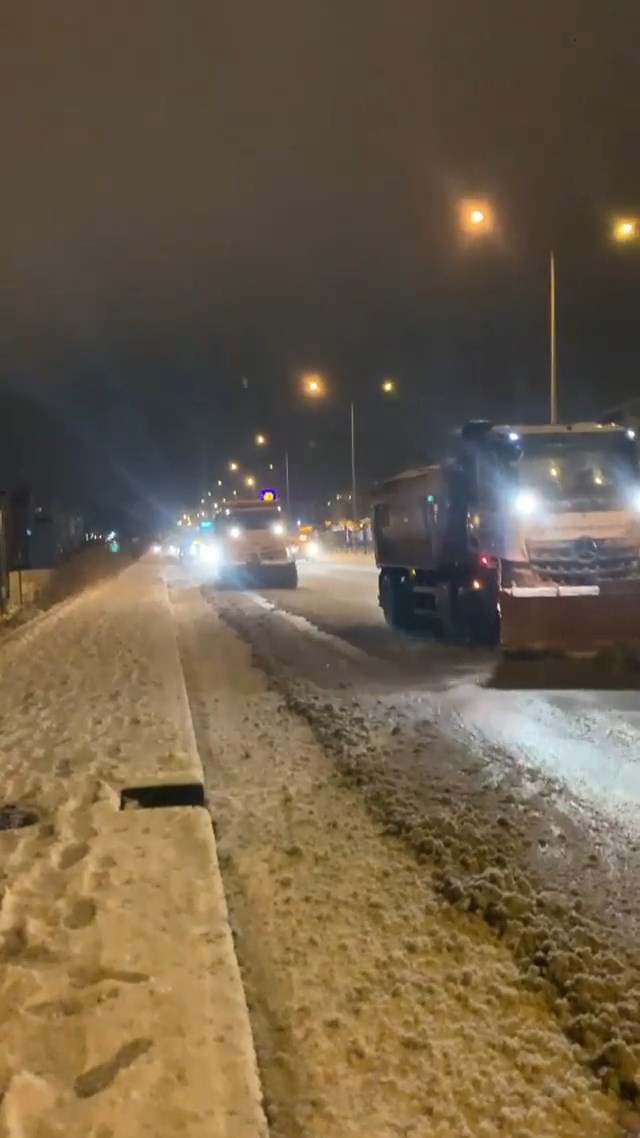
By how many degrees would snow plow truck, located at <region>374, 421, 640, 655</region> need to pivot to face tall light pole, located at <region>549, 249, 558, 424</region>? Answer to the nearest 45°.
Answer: approximately 135° to its left

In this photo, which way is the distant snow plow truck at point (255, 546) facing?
toward the camera

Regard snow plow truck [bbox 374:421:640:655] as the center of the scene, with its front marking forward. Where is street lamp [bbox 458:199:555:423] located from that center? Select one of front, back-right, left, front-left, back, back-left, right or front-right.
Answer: back-left

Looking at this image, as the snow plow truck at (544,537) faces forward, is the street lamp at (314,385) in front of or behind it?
behind

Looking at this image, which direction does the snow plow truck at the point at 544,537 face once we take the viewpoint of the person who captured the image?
facing the viewer and to the right of the viewer

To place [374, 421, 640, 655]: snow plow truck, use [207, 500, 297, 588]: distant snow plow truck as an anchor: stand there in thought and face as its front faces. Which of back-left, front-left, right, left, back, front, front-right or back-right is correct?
front

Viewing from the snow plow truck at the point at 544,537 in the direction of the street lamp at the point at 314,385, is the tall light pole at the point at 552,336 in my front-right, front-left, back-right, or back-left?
front-right

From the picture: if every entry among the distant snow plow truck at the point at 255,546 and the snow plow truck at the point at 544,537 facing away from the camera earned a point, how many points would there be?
0

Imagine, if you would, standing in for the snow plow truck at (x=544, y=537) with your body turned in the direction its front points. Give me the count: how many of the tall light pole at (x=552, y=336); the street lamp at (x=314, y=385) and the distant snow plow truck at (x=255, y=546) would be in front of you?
0

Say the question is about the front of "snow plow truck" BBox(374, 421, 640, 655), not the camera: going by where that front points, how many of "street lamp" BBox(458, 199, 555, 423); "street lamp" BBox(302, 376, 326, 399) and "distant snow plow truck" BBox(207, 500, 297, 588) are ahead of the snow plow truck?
0

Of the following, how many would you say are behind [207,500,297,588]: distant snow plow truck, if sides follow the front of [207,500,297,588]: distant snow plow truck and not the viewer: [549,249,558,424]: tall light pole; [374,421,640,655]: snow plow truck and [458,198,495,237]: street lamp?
0
